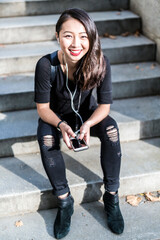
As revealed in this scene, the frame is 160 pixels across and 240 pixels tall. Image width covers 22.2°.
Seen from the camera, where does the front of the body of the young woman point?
toward the camera
